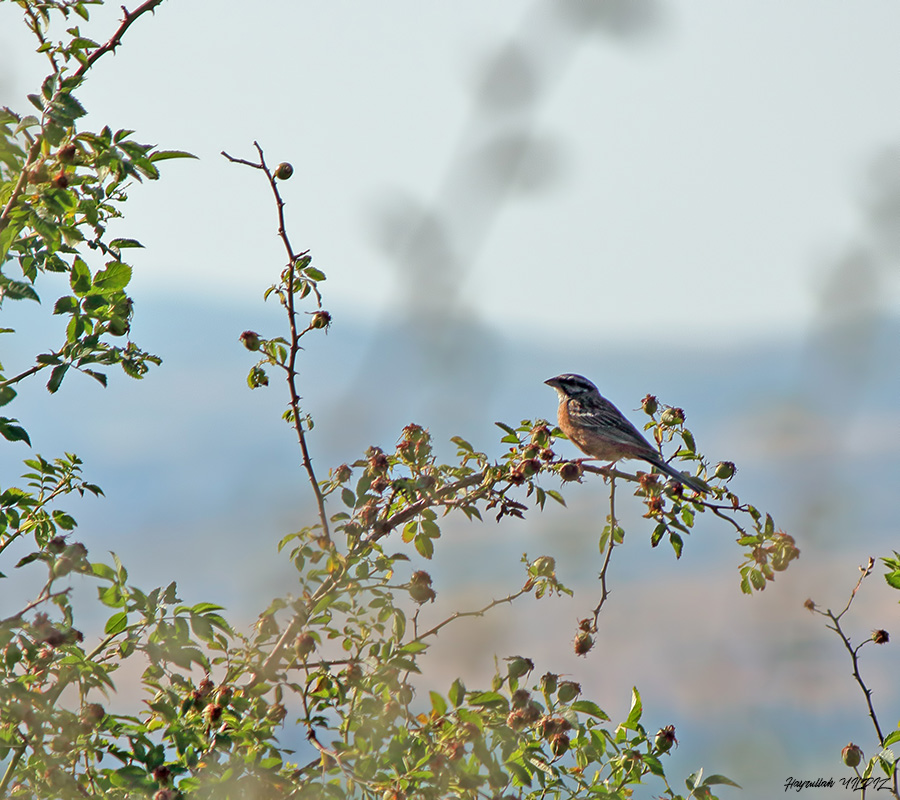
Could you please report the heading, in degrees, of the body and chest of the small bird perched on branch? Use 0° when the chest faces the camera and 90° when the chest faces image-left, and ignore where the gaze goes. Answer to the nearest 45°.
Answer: approximately 90°
